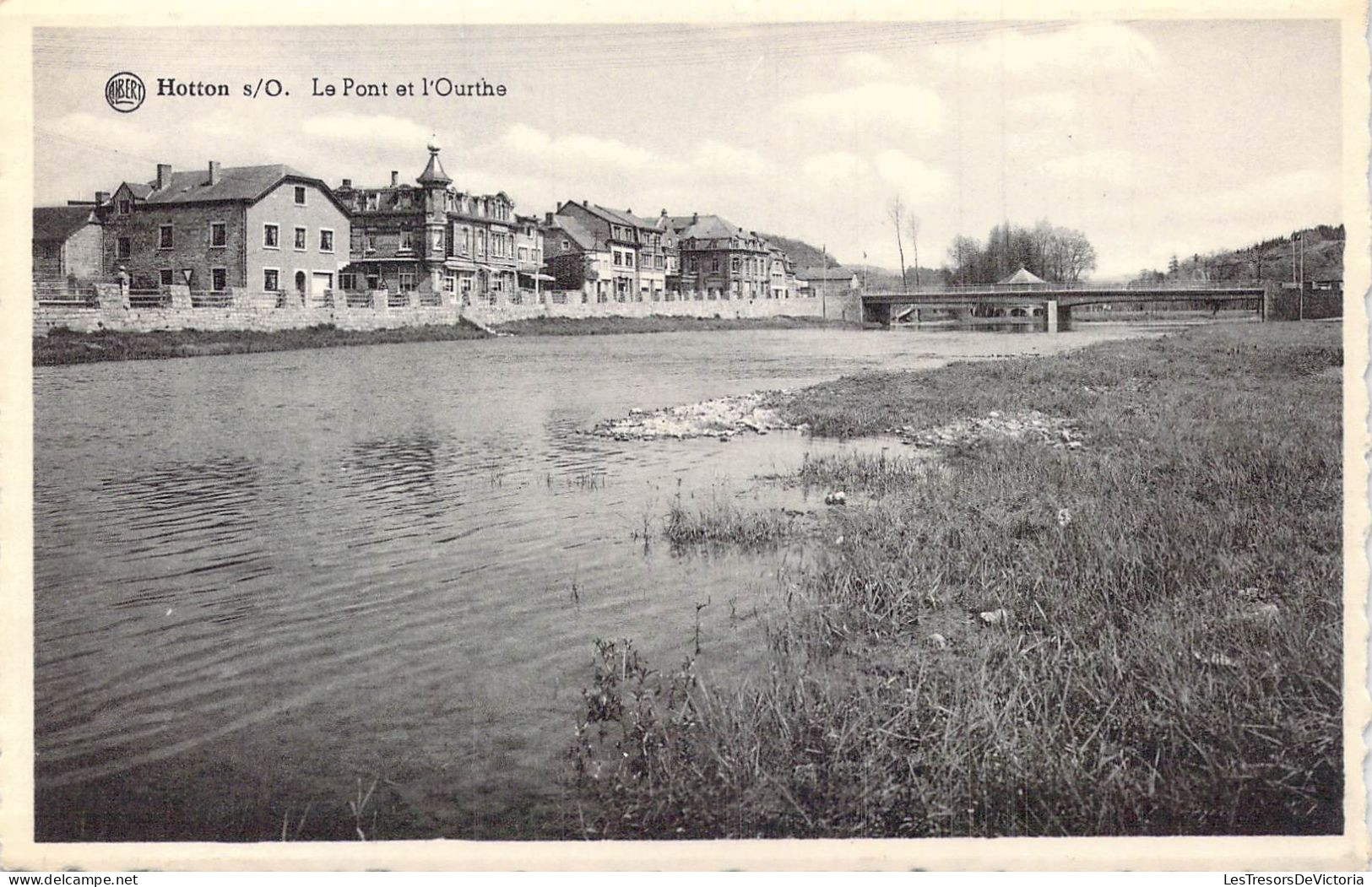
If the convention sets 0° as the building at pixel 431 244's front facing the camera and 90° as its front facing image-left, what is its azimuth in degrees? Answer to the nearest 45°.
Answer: approximately 315°

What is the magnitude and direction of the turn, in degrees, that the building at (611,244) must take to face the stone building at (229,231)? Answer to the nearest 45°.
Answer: approximately 45° to its right

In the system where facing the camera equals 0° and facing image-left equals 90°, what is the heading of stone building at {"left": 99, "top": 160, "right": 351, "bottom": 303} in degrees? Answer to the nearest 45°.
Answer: approximately 315°

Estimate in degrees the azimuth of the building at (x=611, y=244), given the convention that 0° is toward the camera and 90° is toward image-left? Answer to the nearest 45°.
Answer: approximately 315°

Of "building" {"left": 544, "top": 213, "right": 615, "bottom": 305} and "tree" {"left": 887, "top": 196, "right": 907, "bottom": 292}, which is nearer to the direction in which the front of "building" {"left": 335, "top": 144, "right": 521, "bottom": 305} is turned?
the tree
